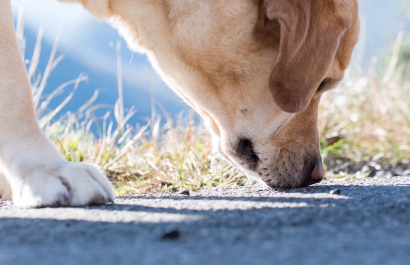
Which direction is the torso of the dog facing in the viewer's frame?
to the viewer's right
